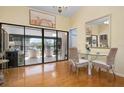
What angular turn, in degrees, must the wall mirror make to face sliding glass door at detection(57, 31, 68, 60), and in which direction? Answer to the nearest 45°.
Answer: approximately 90° to its right

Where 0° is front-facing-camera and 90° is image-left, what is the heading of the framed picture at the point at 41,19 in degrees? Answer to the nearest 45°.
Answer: approximately 315°

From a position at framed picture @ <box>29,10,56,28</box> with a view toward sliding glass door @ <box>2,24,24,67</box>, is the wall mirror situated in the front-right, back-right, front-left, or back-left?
back-left

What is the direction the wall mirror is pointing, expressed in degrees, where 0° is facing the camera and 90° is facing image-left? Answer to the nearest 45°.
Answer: approximately 45°

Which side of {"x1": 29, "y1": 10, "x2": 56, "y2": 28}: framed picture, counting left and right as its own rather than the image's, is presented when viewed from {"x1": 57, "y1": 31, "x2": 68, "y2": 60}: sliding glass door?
left

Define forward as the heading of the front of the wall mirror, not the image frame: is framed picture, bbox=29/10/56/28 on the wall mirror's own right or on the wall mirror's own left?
on the wall mirror's own right

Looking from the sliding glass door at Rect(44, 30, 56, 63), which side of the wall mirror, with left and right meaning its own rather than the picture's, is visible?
right
